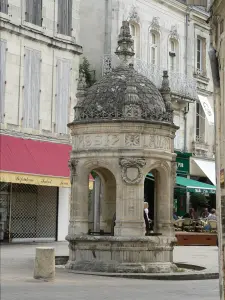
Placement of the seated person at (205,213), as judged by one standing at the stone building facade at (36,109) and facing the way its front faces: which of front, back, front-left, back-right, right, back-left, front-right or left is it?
left

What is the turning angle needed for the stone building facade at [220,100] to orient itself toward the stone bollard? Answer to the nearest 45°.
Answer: approximately 45° to its right

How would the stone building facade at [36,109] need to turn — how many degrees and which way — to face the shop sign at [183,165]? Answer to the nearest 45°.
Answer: approximately 90° to its left

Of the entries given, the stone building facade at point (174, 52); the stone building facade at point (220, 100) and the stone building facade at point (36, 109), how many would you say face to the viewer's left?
1

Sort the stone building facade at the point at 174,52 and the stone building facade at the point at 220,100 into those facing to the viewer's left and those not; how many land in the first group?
1

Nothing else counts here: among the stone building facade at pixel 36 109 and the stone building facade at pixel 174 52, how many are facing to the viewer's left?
0

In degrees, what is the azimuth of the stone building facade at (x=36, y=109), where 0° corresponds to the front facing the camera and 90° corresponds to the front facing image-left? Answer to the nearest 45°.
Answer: approximately 315°

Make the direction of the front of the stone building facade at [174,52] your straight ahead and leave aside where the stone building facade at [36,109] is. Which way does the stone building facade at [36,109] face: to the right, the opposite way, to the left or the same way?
the same way

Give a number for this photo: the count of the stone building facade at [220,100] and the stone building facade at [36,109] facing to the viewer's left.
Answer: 1

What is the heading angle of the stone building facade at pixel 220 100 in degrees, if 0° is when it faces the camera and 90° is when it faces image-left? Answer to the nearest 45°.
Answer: approximately 90°
